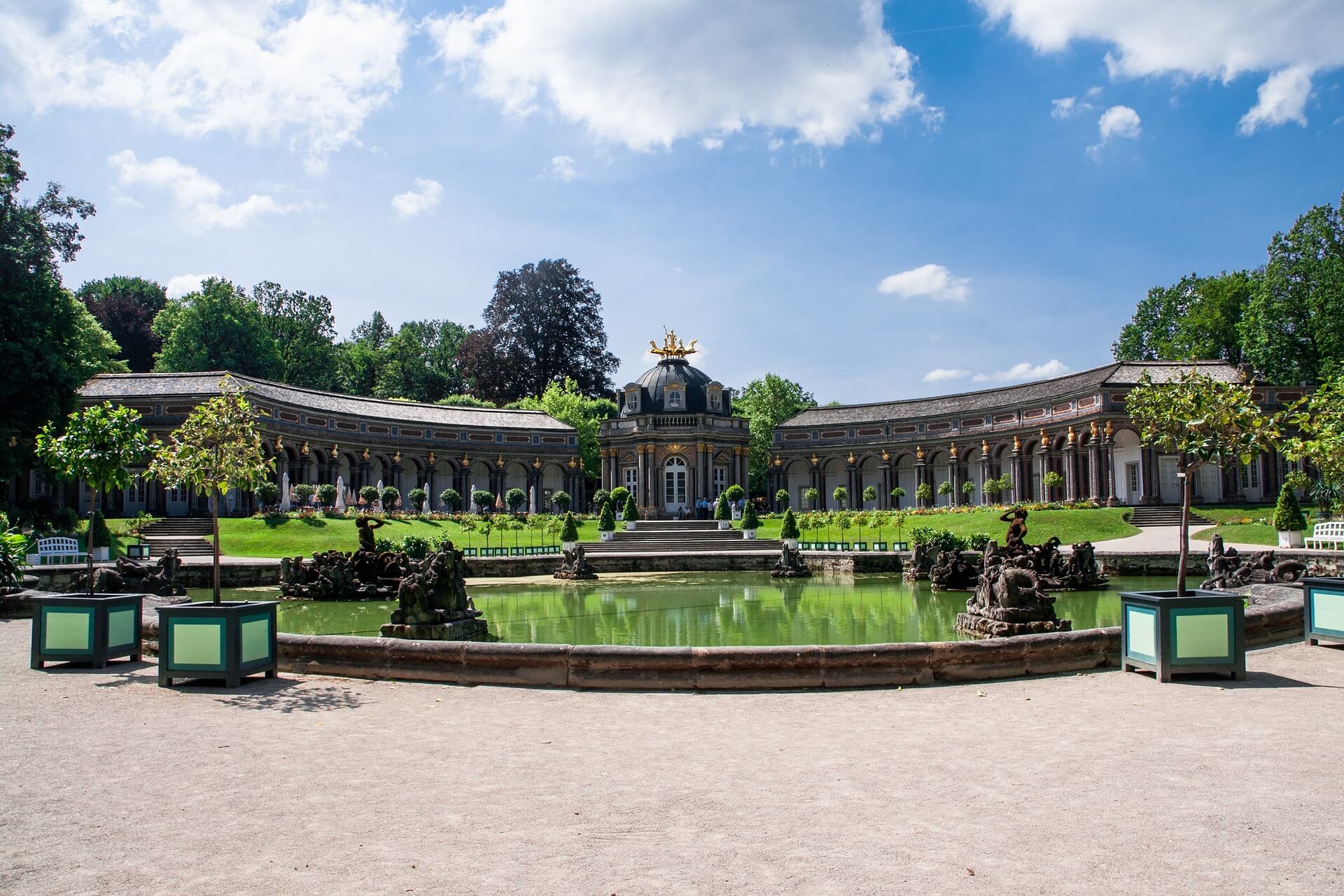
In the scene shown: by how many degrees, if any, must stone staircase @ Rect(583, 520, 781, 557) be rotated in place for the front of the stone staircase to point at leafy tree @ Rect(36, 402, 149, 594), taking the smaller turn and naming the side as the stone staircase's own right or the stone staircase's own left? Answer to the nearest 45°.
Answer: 0° — it already faces it

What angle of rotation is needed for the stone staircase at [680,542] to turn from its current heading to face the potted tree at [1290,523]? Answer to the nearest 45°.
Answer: approximately 45° to its left

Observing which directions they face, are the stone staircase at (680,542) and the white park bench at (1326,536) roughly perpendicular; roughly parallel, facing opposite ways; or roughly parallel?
roughly perpendicular

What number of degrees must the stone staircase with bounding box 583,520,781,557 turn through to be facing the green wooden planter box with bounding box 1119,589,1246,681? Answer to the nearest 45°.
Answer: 0° — it already faces it

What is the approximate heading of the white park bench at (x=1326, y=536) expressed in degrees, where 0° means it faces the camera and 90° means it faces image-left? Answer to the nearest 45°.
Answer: approximately 45°

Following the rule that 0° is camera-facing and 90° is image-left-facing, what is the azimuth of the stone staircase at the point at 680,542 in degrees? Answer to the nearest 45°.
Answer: approximately 0°
